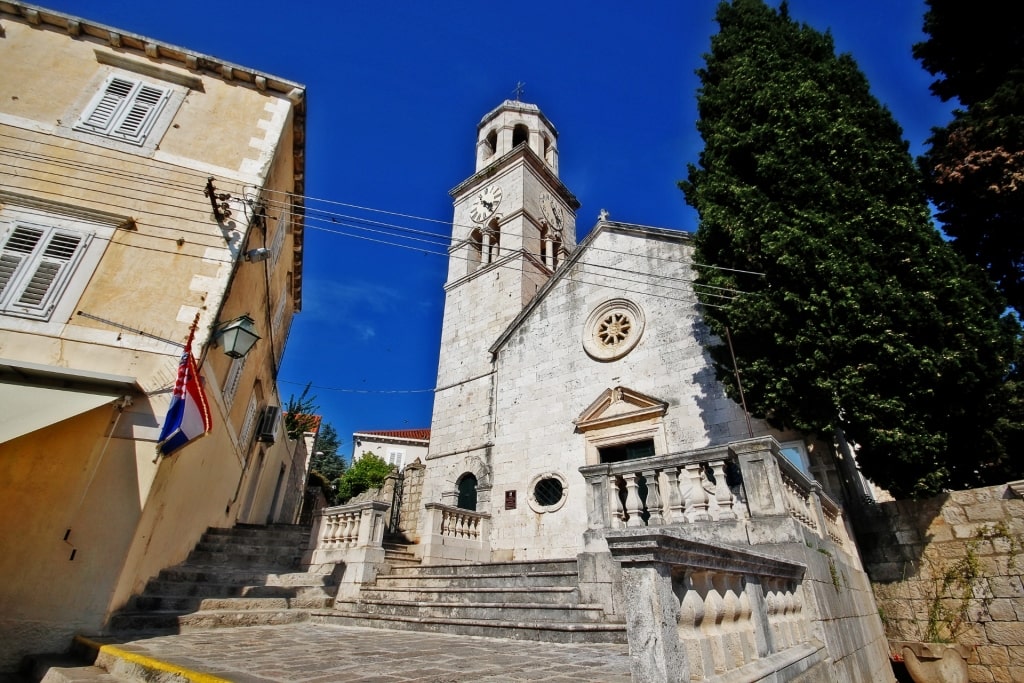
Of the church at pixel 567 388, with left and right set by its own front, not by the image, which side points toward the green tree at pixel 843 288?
left

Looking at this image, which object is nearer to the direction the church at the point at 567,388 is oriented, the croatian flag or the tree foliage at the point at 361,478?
the croatian flag

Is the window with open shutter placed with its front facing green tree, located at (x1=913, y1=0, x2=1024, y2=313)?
yes

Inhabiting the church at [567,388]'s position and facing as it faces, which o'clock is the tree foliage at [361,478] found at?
The tree foliage is roughly at 3 o'clock from the church.

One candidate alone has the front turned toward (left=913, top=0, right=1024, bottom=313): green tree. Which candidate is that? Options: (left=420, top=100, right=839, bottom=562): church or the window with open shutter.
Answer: the window with open shutter

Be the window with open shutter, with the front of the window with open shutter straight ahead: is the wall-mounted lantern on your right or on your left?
on your right

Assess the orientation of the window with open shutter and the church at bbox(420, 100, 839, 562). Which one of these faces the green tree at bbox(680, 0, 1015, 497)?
the window with open shutter

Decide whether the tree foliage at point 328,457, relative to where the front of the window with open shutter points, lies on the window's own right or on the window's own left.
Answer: on the window's own left

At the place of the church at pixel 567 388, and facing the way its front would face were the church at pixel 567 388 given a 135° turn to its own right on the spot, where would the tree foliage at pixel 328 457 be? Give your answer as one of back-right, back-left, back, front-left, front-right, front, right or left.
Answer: front-left

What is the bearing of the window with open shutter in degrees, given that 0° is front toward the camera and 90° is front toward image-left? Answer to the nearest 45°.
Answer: approximately 315°

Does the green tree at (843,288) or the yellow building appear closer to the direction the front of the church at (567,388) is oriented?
the yellow building

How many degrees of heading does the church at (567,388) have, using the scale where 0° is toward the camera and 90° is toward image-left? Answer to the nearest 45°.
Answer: approximately 45°

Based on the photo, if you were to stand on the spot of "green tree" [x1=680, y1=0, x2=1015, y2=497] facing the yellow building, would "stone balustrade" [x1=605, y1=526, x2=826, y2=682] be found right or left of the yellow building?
left
